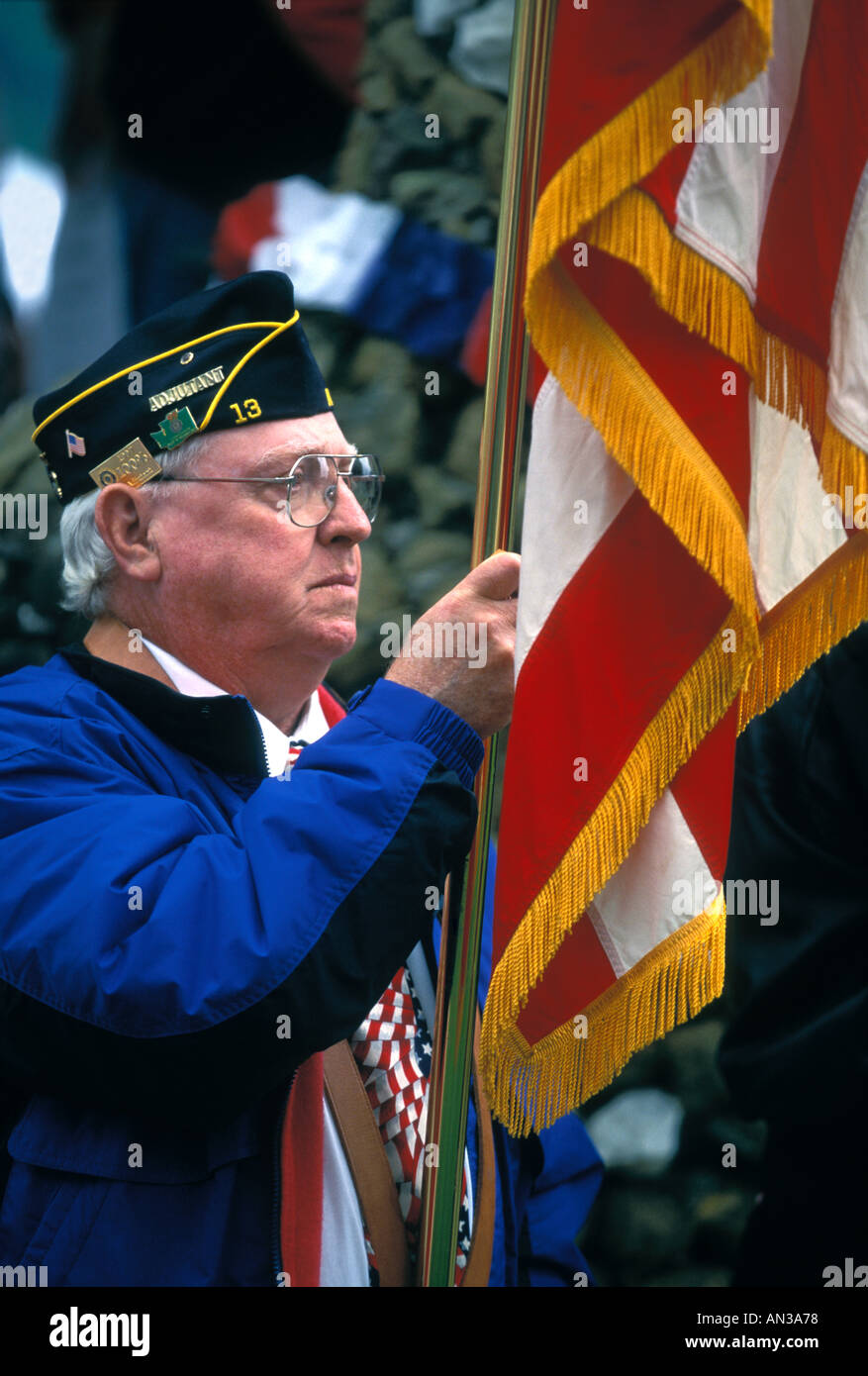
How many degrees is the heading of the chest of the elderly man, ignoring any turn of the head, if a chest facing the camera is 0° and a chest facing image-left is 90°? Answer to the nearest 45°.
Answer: approximately 315°

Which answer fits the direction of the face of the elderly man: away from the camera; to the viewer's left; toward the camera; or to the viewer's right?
to the viewer's right
